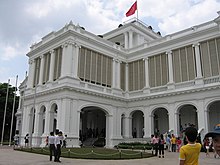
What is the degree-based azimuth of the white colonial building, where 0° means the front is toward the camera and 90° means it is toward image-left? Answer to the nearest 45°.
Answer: approximately 45°

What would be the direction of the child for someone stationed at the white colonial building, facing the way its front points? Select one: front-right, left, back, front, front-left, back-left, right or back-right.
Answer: front-left
